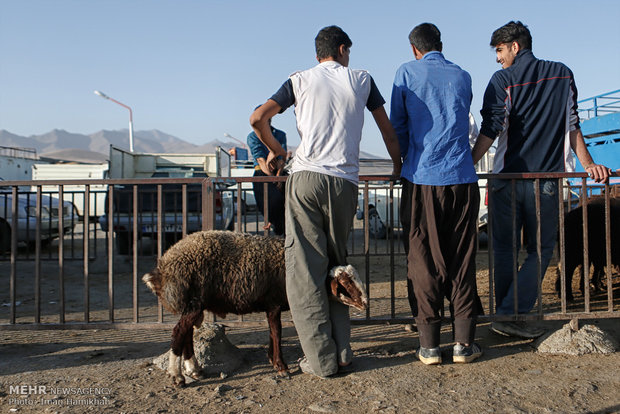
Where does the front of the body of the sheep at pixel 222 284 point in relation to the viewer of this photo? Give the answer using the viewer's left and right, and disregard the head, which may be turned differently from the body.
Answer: facing to the right of the viewer

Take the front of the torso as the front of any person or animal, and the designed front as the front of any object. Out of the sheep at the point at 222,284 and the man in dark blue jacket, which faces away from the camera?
the man in dark blue jacket

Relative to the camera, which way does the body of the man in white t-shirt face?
away from the camera

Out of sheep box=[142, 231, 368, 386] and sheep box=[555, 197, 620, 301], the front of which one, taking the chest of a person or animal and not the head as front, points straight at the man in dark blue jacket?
sheep box=[142, 231, 368, 386]

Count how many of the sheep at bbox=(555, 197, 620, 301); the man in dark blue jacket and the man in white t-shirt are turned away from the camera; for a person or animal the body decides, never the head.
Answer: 2

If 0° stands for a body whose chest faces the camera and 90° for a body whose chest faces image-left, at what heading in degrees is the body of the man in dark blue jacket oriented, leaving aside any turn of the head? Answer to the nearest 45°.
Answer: approximately 180°

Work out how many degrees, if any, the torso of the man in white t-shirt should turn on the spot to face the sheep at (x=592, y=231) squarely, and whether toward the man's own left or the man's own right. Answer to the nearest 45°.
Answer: approximately 45° to the man's own right

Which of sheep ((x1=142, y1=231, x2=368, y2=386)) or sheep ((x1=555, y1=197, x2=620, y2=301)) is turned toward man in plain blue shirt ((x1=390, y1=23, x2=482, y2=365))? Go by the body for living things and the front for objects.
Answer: sheep ((x1=142, y1=231, x2=368, y2=386))

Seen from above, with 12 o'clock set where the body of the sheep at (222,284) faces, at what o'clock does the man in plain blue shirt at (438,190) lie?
The man in plain blue shirt is roughly at 12 o'clock from the sheep.
